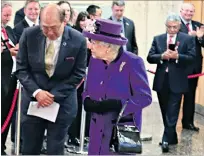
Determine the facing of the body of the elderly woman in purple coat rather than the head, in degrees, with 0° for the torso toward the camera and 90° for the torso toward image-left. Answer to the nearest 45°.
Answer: approximately 45°

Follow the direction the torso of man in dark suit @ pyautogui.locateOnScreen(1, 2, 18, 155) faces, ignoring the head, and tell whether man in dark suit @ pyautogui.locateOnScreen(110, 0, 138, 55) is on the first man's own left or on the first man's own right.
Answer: on the first man's own left

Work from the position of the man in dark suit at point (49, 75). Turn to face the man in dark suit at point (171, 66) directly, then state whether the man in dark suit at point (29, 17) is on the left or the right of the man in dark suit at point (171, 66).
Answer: left

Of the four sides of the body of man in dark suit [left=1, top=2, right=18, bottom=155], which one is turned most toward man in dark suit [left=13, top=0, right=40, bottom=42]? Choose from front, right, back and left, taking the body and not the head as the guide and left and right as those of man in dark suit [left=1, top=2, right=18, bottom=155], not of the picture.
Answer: left

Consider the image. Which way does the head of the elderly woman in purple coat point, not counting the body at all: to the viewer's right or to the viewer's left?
to the viewer's left

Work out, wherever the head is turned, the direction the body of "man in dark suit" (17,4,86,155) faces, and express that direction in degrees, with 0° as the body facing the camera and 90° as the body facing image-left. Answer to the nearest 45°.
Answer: approximately 0°

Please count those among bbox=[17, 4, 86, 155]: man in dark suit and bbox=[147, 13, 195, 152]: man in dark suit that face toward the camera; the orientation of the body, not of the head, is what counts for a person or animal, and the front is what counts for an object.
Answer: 2

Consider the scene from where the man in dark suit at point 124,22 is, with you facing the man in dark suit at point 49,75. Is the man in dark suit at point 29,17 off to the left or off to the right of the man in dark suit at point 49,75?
right

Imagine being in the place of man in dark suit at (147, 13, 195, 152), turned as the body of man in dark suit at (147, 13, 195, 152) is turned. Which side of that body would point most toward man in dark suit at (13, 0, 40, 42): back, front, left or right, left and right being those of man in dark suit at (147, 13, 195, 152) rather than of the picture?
right
